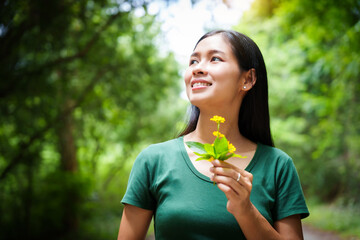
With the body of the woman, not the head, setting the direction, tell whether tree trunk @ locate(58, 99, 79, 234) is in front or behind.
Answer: behind

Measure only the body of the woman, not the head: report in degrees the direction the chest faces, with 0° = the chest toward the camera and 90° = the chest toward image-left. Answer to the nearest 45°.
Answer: approximately 0°

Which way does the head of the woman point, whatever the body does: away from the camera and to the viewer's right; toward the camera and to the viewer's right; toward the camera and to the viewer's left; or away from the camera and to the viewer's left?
toward the camera and to the viewer's left
